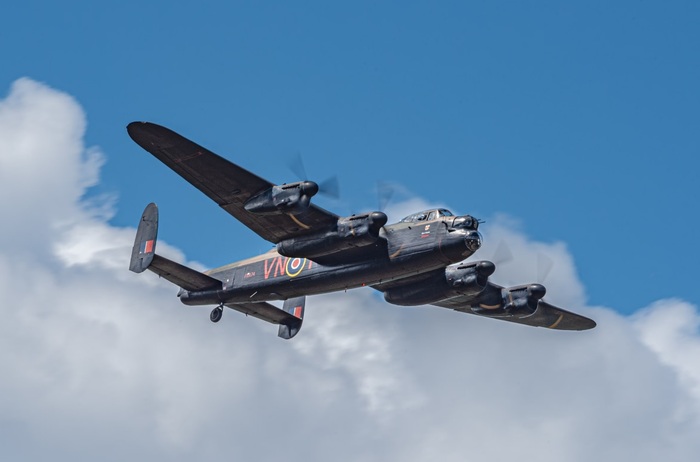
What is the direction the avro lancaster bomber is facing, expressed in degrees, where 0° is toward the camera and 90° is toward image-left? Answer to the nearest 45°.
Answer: approximately 315°
